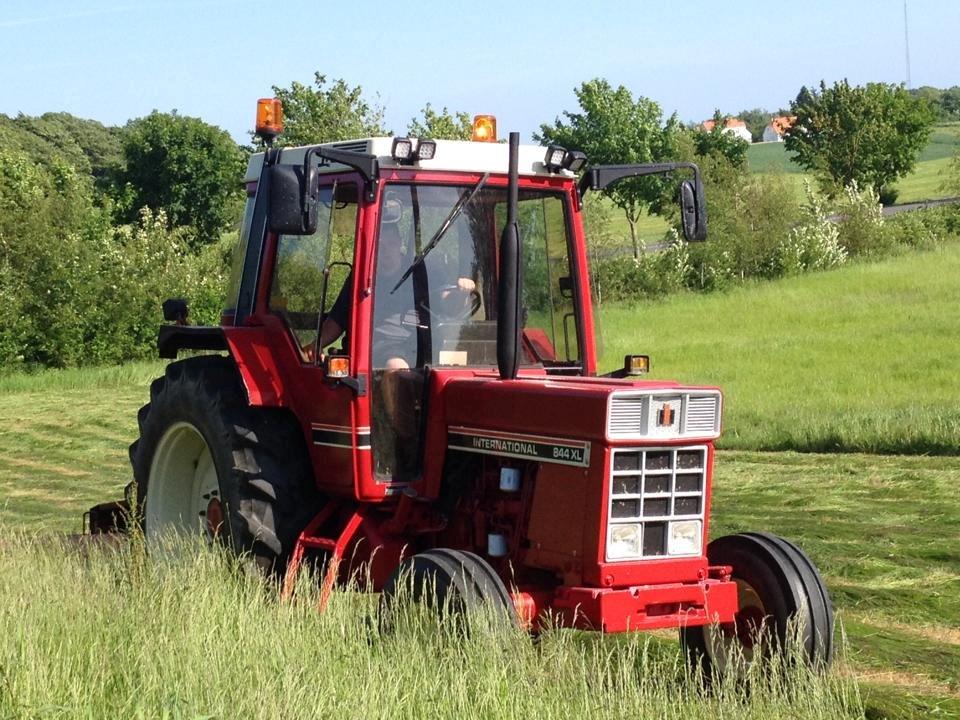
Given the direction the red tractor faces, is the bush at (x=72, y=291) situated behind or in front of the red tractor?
behind

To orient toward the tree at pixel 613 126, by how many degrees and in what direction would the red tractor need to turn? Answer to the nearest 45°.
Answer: approximately 135° to its left

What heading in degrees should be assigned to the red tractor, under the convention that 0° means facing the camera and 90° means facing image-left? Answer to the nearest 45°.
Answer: approximately 315°

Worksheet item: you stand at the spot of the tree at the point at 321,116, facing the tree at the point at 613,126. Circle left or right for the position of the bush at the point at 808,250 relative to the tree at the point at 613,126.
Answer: right

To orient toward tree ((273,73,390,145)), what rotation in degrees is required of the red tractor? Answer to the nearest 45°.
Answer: approximately 135° to its left

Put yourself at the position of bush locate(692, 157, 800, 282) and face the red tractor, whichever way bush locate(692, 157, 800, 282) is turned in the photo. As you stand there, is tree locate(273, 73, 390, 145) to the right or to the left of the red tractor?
right

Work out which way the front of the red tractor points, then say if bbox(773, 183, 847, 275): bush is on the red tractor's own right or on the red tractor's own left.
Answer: on the red tractor's own left
